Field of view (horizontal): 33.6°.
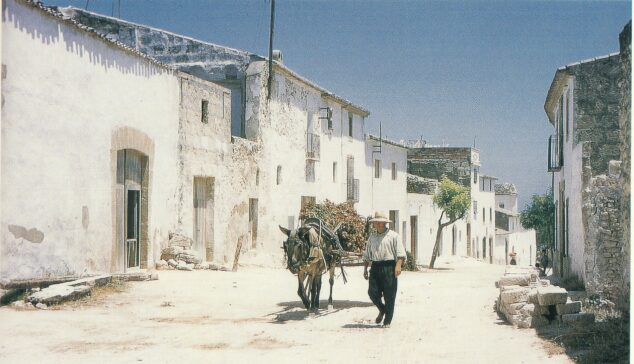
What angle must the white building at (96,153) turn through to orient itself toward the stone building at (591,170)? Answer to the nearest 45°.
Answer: approximately 45° to its left

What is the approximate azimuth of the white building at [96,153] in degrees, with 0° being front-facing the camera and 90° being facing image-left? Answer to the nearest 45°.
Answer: approximately 315°

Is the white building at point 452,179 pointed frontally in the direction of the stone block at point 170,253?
no

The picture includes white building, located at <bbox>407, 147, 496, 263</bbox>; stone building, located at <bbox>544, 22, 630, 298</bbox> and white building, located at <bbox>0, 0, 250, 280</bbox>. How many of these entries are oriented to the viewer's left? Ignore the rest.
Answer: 1

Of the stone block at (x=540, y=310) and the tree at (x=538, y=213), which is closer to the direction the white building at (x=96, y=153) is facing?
the stone block

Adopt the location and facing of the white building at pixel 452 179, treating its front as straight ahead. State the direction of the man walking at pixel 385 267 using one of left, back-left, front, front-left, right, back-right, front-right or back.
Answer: front-right

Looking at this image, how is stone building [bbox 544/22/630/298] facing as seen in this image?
to the viewer's left

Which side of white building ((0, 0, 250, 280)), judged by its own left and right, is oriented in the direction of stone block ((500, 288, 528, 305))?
front

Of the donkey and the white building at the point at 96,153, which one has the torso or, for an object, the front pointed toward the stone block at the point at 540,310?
the white building

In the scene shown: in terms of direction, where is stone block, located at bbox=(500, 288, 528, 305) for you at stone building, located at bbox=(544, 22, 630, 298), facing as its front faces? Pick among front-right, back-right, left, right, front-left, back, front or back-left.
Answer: left

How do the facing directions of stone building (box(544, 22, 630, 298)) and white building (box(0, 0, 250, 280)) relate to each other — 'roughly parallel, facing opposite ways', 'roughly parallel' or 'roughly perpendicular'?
roughly parallel, facing opposite ways

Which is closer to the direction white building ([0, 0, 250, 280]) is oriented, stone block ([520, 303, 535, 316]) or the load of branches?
the stone block

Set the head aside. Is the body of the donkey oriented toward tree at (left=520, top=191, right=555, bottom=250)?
no
